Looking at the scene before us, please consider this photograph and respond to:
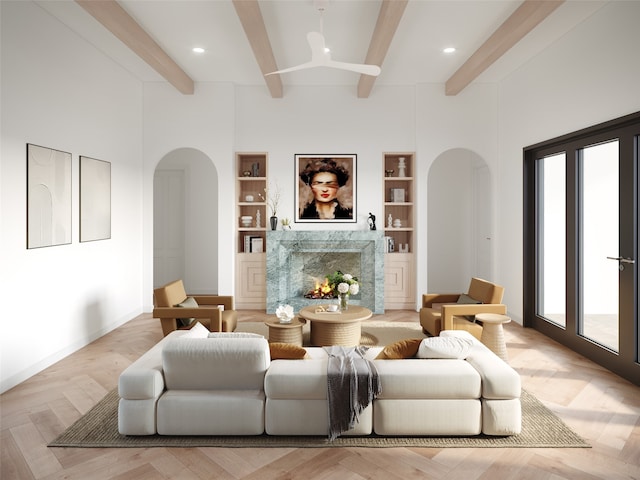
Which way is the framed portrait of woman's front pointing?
toward the camera

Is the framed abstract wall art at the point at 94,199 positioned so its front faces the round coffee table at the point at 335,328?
yes

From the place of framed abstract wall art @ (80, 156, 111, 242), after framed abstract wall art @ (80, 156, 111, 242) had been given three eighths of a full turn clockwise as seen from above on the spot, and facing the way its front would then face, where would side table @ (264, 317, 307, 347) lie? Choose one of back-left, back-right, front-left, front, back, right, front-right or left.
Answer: back-left

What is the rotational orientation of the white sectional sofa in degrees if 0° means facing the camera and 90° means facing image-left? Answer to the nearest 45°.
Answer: approximately 180°

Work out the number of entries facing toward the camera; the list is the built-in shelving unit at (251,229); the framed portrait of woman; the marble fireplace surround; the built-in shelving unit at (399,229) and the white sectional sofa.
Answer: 4

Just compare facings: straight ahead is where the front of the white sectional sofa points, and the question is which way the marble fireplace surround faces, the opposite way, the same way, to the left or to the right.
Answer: the opposite way

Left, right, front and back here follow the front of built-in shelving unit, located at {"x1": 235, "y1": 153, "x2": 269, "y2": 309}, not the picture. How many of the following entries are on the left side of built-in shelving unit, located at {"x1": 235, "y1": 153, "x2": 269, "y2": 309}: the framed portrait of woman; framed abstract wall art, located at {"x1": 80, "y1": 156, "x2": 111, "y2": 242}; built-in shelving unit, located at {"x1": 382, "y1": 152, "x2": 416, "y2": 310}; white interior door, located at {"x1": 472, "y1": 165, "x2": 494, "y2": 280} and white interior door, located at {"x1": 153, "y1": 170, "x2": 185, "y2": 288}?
3

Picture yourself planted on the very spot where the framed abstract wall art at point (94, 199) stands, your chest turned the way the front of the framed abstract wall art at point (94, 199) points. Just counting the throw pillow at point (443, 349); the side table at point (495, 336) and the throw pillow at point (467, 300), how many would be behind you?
0

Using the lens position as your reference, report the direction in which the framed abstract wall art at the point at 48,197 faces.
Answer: facing the viewer and to the right of the viewer

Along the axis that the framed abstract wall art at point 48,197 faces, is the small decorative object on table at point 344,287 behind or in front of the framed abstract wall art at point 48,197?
in front

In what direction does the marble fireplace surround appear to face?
toward the camera

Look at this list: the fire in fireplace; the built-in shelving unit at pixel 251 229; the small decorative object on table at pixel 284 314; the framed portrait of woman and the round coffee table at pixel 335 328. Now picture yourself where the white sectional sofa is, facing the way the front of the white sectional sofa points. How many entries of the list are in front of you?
5

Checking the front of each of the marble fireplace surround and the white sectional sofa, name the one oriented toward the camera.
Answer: the marble fireplace surround

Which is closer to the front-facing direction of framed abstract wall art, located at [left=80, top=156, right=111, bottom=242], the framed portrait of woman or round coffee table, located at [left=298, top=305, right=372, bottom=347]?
the round coffee table

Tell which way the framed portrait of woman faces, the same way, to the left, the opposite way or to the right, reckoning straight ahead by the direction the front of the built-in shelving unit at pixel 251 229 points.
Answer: the same way

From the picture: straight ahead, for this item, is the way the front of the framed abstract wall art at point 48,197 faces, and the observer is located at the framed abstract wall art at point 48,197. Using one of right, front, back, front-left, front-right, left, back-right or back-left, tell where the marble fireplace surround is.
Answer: front-left

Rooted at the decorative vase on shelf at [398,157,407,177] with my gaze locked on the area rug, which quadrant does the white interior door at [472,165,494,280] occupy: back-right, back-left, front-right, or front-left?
back-left

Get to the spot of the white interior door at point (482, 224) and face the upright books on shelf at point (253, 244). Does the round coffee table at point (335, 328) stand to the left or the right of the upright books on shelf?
left

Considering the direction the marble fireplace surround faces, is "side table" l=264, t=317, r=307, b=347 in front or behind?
in front

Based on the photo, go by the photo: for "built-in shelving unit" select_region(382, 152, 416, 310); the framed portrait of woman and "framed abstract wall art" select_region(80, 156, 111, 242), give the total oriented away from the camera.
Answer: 0

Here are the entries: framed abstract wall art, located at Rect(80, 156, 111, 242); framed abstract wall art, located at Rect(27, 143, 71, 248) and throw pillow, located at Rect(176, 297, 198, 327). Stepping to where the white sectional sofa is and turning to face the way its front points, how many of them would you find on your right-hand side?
0

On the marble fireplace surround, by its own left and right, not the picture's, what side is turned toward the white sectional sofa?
front
